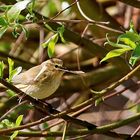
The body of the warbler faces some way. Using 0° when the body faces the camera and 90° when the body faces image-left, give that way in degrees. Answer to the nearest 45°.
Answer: approximately 270°
